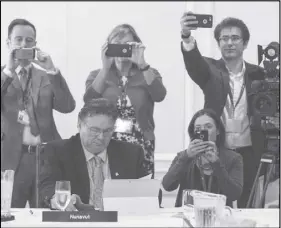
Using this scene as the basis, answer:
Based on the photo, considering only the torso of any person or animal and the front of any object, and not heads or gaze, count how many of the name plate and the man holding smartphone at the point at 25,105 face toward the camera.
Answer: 2

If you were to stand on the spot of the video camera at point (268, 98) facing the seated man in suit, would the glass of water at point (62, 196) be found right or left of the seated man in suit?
left

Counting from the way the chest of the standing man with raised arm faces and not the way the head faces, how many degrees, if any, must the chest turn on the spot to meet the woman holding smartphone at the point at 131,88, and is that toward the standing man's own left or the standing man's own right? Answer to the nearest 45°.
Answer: approximately 90° to the standing man's own right
